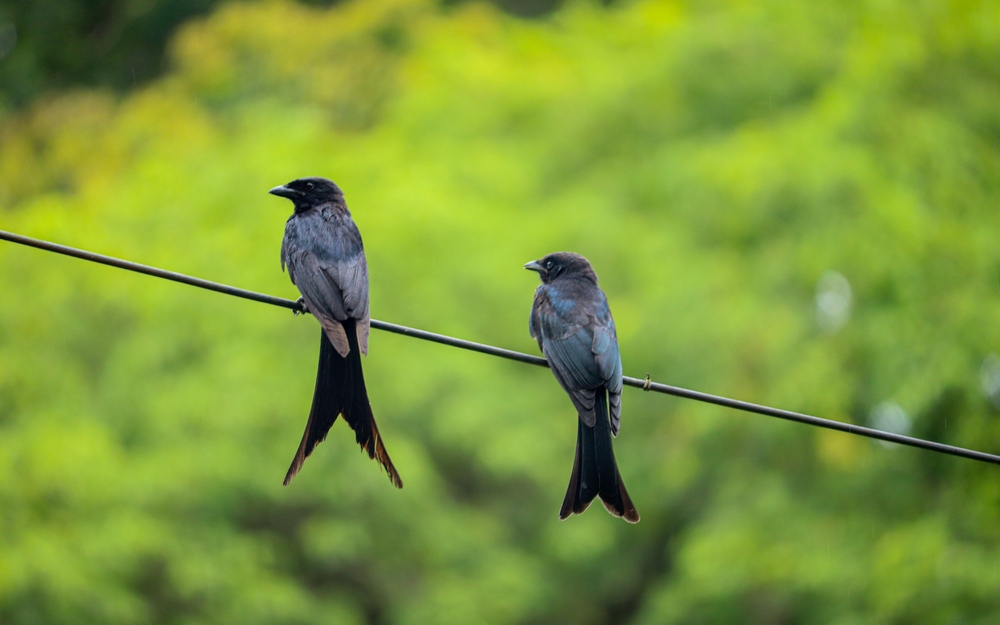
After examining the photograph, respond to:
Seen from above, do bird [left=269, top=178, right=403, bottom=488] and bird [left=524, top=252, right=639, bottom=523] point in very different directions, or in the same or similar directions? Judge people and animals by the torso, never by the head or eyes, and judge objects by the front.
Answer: same or similar directions

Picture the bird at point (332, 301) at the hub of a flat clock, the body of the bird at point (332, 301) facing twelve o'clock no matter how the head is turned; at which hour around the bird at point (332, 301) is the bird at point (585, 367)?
the bird at point (585, 367) is roughly at 4 o'clock from the bird at point (332, 301).

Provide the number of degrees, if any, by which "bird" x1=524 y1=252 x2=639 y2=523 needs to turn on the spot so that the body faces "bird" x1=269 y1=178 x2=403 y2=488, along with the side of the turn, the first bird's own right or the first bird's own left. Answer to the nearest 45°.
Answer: approximately 90° to the first bird's own left

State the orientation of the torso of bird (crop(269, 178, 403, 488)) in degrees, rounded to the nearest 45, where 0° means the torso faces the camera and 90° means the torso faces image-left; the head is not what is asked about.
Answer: approximately 135°

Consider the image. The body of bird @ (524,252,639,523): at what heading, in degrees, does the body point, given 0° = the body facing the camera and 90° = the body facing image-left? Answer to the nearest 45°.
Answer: approximately 135°

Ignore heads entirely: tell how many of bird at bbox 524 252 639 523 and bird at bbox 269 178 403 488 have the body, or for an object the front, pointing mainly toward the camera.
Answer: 0
